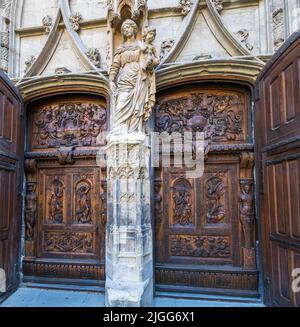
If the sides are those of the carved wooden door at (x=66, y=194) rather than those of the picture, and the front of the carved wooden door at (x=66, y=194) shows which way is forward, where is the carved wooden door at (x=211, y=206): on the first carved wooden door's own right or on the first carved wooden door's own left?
on the first carved wooden door's own left

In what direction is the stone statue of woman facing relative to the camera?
toward the camera

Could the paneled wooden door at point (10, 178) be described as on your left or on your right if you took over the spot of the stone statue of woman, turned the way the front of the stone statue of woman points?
on your right

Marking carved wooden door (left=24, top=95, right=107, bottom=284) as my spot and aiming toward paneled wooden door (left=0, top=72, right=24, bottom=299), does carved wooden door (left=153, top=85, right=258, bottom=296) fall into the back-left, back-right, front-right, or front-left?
back-left

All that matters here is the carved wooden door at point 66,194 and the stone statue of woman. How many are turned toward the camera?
2

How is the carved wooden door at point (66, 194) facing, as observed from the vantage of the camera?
facing the viewer

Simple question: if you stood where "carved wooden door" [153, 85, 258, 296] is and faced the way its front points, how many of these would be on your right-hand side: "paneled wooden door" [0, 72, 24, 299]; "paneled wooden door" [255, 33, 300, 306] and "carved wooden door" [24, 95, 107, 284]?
2

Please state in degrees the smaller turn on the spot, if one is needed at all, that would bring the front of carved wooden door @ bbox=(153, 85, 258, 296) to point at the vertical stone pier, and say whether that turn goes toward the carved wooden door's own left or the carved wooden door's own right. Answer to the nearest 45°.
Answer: approximately 45° to the carved wooden door's own right

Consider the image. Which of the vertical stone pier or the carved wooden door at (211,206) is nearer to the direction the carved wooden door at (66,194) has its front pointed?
the vertical stone pier

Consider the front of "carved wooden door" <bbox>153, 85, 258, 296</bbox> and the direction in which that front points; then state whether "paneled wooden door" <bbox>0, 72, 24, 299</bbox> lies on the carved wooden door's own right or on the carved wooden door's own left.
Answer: on the carved wooden door's own right

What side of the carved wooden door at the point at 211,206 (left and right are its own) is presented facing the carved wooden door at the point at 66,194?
right

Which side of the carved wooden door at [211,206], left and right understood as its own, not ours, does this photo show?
front
